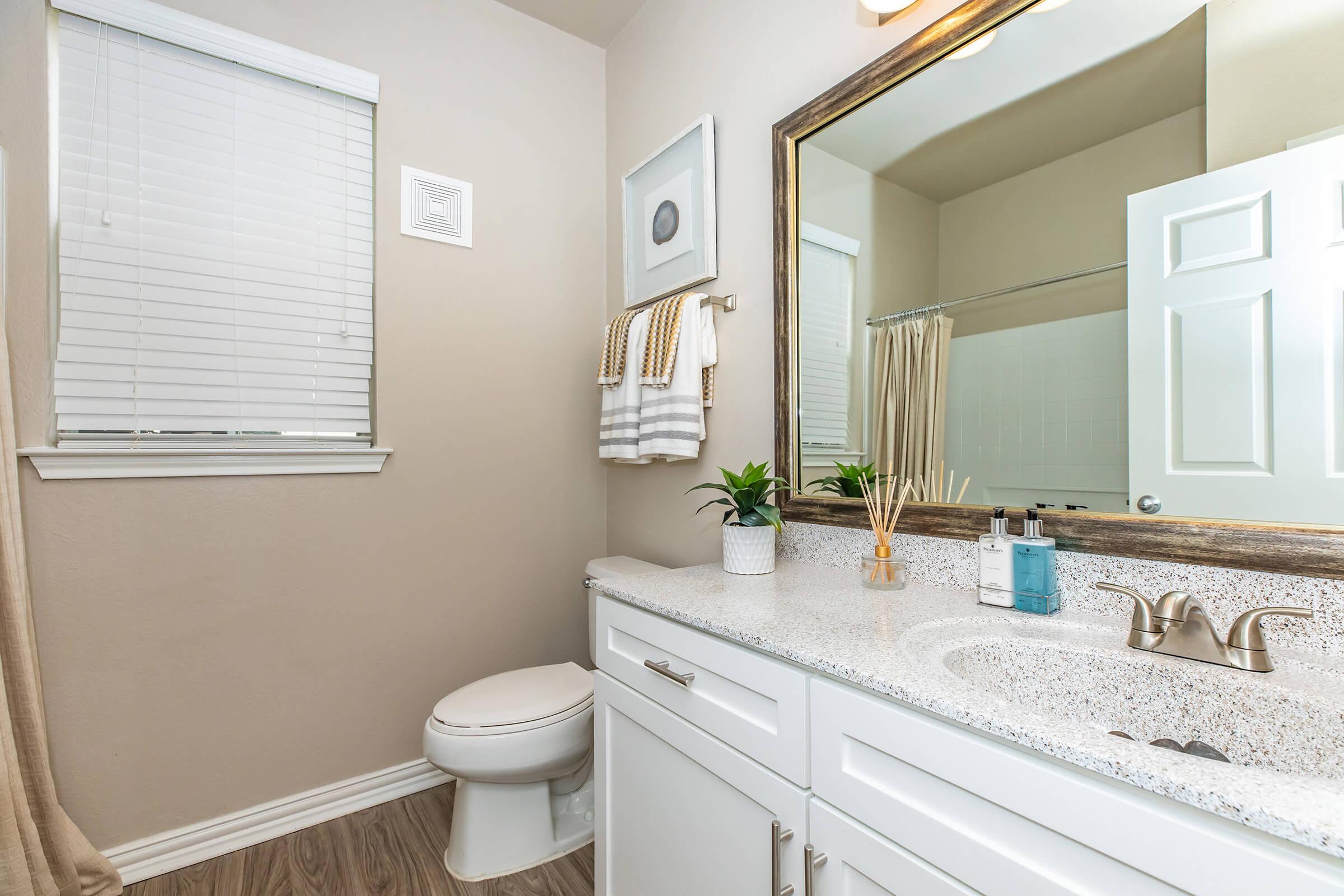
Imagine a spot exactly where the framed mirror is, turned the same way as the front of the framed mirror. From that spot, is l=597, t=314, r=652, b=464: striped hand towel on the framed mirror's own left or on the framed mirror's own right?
on the framed mirror's own right

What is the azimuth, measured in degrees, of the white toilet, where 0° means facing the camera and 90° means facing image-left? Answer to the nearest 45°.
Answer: approximately 45°

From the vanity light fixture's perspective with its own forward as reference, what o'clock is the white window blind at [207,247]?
The white window blind is roughly at 1 o'clock from the vanity light fixture.

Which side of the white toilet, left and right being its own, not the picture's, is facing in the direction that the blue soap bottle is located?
left

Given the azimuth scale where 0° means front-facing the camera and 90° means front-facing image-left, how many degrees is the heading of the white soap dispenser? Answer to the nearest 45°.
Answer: approximately 45°

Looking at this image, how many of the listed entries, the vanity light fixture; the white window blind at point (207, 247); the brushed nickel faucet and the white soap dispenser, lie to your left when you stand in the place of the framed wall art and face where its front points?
3

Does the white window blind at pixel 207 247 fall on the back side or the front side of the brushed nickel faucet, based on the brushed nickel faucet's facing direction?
on the front side

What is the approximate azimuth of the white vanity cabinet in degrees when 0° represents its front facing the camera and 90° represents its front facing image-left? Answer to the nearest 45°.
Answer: approximately 45°

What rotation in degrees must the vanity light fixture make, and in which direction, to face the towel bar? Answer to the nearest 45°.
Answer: approximately 90° to its right
